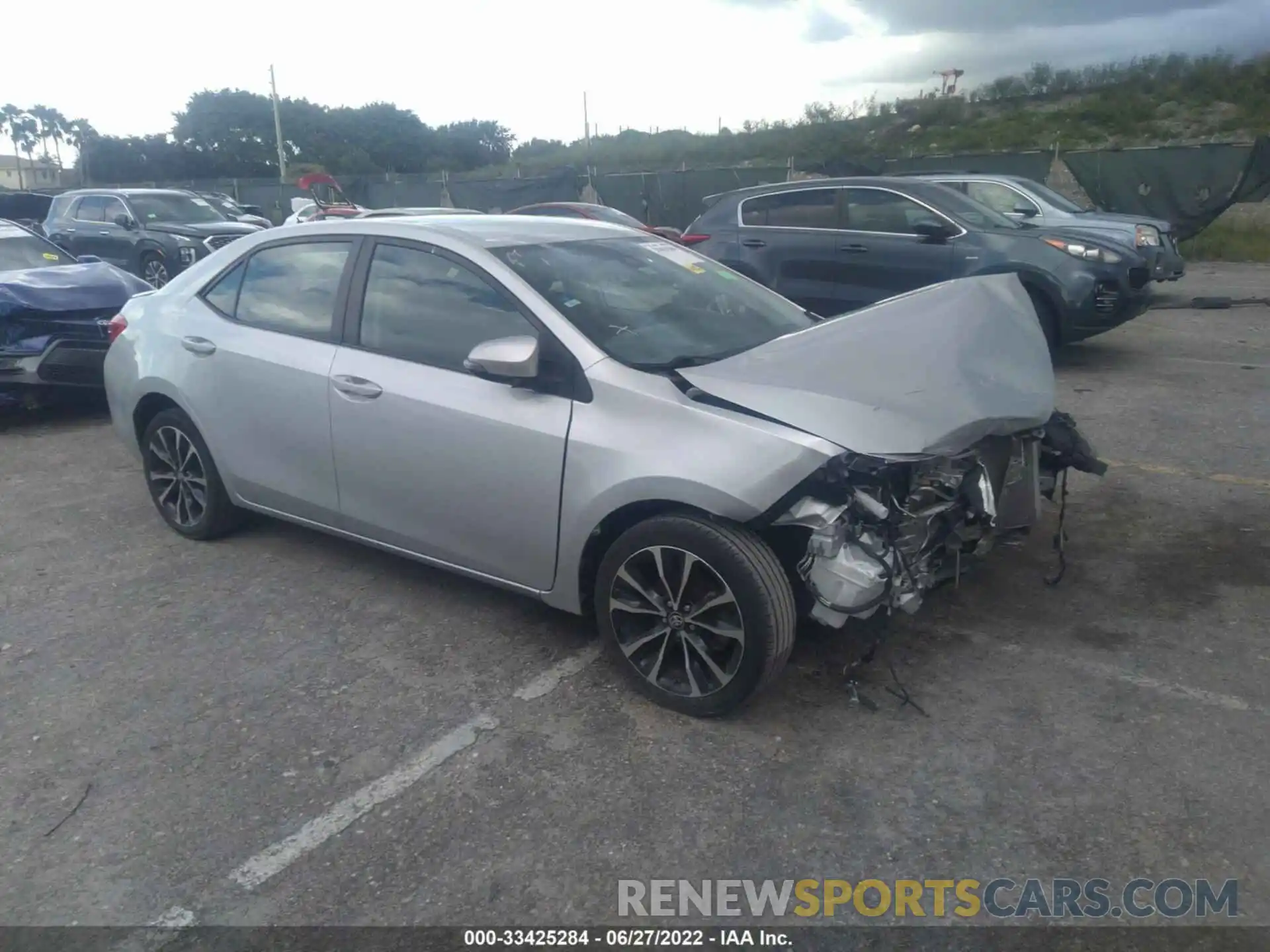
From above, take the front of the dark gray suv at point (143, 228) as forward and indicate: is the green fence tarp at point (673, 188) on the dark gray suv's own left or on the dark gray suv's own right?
on the dark gray suv's own left

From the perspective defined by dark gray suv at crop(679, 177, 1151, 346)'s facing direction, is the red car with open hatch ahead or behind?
behind

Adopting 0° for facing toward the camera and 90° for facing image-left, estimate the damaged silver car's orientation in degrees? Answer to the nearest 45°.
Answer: approximately 315°

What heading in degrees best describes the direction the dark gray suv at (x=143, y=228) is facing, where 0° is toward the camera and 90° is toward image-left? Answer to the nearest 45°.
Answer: approximately 315°

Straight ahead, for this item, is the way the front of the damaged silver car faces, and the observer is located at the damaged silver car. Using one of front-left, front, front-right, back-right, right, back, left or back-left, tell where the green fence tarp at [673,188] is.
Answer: back-left

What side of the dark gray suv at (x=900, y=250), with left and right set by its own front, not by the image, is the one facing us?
right

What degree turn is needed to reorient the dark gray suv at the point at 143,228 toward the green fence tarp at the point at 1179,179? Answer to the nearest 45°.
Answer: approximately 45° to its left

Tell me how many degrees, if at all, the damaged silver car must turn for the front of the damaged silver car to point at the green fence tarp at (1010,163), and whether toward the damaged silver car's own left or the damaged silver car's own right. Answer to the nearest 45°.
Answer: approximately 90° to the damaged silver car's own left

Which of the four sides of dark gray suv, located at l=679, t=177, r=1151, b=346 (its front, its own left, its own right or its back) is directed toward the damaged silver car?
right

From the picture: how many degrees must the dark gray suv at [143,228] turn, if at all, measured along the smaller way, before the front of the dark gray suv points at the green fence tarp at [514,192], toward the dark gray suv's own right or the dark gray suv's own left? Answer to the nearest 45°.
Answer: approximately 90° to the dark gray suv's own left

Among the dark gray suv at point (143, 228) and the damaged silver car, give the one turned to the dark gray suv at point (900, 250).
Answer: the dark gray suv at point (143, 228)

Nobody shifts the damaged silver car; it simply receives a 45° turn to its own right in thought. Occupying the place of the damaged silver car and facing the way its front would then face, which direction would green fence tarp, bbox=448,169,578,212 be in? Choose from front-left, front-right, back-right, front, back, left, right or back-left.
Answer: back
